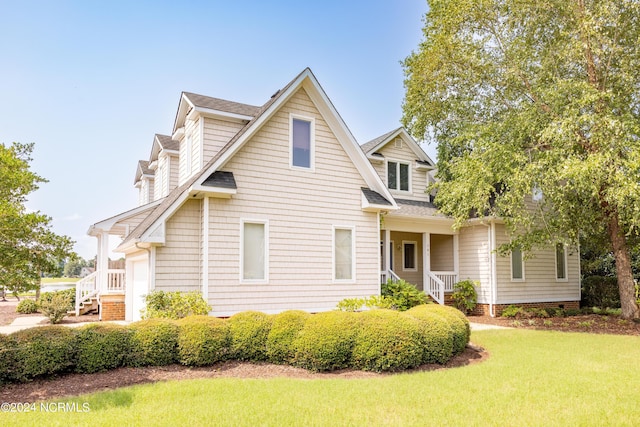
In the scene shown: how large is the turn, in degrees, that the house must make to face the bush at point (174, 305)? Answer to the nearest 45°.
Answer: approximately 45° to its right

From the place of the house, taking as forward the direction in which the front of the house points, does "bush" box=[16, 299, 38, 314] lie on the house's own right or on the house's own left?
on the house's own right

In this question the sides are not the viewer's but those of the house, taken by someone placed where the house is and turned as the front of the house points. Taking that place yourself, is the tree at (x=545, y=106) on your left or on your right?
on your left

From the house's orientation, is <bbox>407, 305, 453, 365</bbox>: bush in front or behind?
in front

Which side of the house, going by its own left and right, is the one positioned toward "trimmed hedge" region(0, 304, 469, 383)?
front

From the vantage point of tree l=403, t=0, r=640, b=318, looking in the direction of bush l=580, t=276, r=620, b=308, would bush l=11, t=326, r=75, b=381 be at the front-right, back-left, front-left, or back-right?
back-left

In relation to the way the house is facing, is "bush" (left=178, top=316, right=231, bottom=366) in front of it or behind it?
in front

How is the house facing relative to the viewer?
toward the camera
